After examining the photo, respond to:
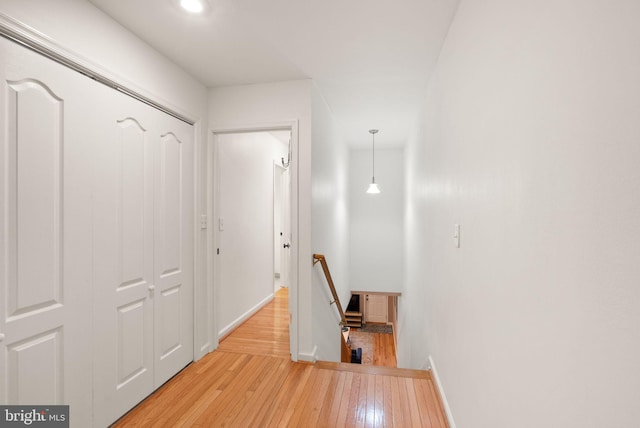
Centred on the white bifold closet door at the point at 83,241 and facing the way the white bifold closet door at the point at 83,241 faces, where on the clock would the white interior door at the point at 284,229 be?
The white interior door is roughly at 9 o'clock from the white bifold closet door.

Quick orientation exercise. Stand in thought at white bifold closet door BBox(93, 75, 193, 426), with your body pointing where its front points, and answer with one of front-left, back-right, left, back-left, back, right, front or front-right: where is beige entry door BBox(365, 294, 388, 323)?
left

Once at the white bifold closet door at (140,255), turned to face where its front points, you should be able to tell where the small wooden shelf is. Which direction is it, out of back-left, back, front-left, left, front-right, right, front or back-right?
left

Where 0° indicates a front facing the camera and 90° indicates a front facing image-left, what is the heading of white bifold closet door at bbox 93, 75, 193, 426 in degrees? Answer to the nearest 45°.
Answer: approximately 315°

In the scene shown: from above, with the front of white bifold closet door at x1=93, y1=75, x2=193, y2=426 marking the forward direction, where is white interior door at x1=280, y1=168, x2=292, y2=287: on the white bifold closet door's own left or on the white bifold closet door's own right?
on the white bifold closet door's own left

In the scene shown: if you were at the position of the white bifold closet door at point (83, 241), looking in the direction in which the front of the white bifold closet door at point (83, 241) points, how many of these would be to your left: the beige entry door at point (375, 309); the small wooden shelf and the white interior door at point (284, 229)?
3

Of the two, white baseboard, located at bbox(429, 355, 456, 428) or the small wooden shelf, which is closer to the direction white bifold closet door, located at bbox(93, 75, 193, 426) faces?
the white baseboard

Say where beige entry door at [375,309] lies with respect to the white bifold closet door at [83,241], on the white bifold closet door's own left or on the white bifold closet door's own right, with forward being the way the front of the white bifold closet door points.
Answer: on the white bifold closet door's own left

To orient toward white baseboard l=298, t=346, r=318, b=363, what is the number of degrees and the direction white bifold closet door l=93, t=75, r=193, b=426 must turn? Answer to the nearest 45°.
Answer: approximately 45° to its left

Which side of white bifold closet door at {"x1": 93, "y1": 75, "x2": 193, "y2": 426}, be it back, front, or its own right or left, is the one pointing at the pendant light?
left

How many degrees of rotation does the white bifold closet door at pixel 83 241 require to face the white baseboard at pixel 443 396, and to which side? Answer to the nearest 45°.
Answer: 0° — it already faces it
